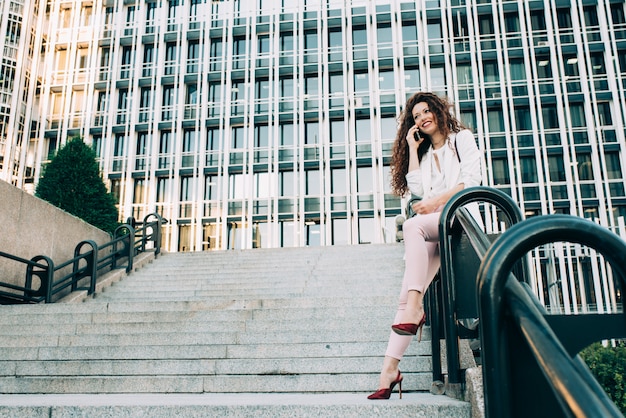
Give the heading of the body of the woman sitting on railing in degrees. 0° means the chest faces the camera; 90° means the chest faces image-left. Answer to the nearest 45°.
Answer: approximately 45°

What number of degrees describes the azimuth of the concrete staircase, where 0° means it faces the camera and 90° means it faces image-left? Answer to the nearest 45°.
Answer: approximately 0°

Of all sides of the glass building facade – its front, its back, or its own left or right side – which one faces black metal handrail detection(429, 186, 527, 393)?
front

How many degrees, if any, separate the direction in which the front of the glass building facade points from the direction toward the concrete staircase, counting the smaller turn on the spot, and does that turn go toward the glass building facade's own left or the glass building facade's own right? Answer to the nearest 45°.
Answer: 0° — it already faces it

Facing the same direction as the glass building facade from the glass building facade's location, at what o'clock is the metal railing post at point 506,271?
The metal railing post is roughly at 12 o'clock from the glass building facade.

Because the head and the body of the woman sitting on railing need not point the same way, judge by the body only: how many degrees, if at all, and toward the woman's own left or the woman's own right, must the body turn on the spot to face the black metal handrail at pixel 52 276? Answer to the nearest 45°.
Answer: approximately 90° to the woman's own right

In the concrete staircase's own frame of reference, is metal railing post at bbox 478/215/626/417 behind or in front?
in front

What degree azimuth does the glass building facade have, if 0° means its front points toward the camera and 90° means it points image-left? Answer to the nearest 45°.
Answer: approximately 0°

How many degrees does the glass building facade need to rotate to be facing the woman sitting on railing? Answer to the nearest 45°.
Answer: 0° — it already faces them

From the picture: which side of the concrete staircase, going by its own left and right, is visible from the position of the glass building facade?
back

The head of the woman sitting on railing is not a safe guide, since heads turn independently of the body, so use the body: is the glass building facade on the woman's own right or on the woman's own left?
on the woman's own right

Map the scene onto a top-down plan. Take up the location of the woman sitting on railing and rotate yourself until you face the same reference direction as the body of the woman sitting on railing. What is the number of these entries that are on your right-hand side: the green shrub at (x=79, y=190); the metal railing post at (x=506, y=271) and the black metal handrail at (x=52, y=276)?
2
